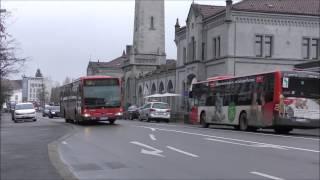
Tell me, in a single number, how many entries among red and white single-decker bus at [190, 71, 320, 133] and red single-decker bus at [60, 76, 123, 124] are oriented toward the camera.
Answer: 1

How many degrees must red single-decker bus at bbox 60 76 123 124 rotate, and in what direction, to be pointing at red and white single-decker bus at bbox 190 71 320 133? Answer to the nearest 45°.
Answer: approximately 45° to its left

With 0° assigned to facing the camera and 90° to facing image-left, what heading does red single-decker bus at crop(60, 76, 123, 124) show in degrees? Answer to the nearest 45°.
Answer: approximately 0°
